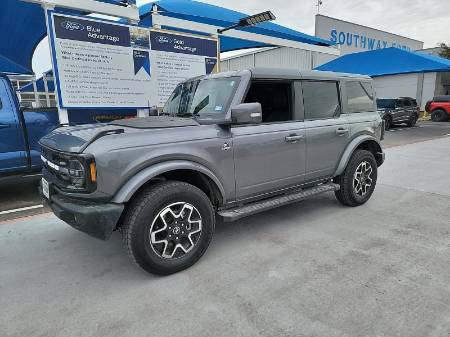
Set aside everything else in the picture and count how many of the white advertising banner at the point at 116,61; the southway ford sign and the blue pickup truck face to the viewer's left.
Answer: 1

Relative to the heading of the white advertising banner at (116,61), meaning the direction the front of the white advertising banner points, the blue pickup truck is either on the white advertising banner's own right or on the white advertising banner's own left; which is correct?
on the white advertising banner's own right

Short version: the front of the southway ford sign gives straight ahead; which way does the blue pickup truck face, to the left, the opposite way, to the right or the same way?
to the right

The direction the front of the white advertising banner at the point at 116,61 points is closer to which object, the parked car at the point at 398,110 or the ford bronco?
the ford bronco

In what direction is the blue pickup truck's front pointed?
to the viewer's left

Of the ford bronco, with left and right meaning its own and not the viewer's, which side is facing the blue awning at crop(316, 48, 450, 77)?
back

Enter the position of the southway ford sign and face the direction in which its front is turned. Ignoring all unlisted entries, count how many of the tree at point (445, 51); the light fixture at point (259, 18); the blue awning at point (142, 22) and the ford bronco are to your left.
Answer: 1

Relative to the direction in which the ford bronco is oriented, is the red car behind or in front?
behind

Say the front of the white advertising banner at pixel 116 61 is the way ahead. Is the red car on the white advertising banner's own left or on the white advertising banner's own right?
on the white advertising banner's own left

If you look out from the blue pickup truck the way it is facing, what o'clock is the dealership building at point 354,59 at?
The dealership building is roughly at 5 o'clock from the blue pickup truck.

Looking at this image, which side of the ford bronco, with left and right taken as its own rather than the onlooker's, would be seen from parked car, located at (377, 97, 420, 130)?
back

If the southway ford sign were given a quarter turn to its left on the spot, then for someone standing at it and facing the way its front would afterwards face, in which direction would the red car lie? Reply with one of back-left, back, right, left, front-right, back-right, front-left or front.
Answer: right

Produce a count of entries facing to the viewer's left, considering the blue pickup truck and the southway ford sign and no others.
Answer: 1
